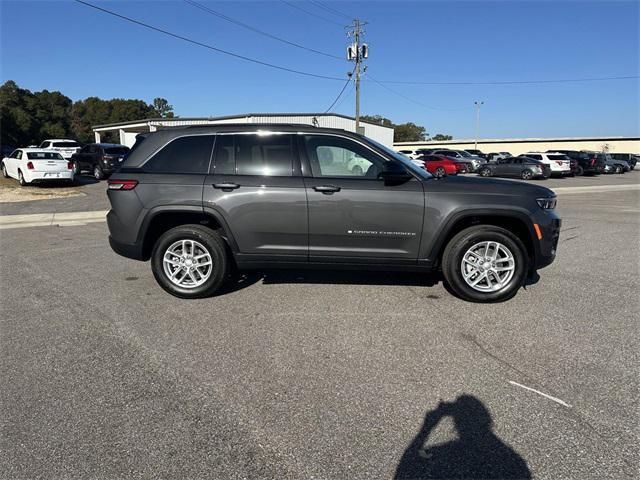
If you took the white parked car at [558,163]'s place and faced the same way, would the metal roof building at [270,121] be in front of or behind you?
in front

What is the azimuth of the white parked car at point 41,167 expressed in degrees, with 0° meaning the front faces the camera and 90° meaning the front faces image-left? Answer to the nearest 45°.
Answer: approximately 135°

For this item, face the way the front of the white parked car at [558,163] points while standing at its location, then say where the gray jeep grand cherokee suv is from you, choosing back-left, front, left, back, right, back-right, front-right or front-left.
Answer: back-left

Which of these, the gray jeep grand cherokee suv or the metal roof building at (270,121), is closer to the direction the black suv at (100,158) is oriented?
the metal roof building

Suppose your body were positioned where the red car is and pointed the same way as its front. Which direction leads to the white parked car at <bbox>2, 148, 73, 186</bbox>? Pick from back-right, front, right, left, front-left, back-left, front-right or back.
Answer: left

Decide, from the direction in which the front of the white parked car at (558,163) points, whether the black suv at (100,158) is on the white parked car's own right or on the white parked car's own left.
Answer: on the white parked car's own left

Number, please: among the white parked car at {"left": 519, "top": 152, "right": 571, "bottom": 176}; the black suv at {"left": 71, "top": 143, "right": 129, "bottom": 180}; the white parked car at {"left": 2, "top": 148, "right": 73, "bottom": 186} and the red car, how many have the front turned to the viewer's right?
0

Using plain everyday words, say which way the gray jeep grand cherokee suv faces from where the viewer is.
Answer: facing to the right of the viewer

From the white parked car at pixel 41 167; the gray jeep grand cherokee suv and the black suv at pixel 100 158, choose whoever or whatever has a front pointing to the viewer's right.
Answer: the gray jeep grand cherokee suv

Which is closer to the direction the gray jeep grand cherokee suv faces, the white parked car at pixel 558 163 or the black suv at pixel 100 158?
the white parked car

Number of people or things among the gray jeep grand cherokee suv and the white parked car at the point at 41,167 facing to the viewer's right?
1

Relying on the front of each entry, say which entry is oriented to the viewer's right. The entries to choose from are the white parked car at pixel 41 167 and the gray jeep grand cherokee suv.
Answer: the gray jeep grand cherokee suv

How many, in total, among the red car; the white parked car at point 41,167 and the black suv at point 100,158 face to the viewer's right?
0

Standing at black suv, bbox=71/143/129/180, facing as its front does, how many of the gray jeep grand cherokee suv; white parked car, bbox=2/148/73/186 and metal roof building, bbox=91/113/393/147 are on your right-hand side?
1

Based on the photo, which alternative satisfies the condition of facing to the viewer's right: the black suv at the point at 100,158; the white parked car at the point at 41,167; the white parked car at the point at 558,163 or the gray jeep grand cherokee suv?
the gray jeep grand cherokee suv

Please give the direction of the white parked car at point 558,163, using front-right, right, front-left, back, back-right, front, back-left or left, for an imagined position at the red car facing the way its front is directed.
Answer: back-right
